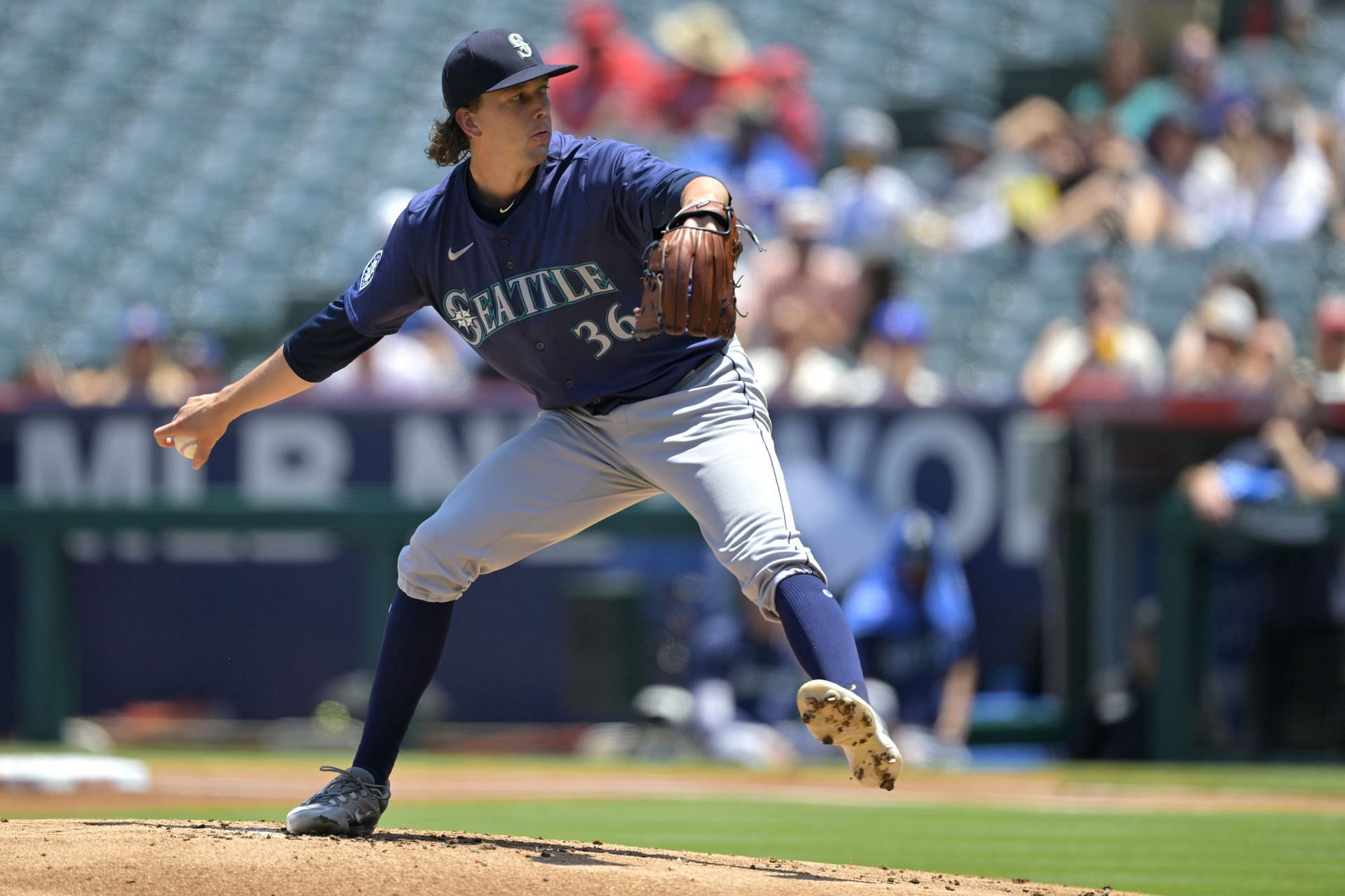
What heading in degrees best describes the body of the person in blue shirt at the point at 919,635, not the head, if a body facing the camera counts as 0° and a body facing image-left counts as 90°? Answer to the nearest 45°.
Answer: approximately 0°
